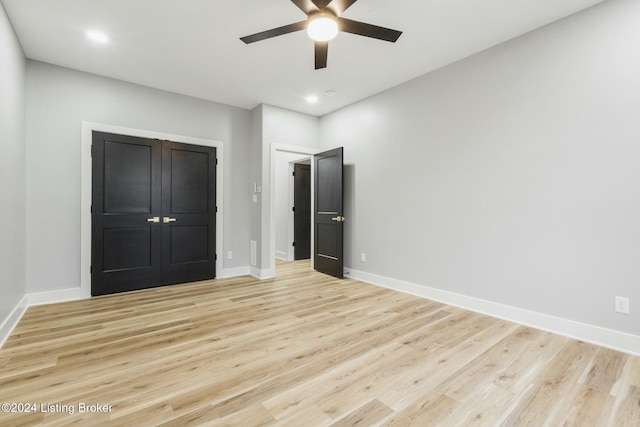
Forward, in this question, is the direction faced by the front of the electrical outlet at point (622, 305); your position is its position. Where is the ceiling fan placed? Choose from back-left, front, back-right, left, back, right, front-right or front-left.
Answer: front-right

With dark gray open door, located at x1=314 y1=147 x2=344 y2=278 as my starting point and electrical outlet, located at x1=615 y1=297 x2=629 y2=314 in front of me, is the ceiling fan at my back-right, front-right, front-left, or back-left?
front-right

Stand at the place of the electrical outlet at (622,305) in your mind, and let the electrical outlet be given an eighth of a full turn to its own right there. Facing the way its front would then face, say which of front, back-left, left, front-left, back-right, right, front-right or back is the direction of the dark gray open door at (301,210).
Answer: front-right

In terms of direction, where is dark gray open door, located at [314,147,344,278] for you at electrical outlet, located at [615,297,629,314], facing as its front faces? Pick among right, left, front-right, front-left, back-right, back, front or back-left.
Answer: right

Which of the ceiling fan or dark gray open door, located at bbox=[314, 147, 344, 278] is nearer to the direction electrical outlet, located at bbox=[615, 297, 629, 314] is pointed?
the ceiling fan

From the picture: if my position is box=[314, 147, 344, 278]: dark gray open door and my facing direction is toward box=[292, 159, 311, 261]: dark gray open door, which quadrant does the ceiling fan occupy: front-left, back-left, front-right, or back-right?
back-left
